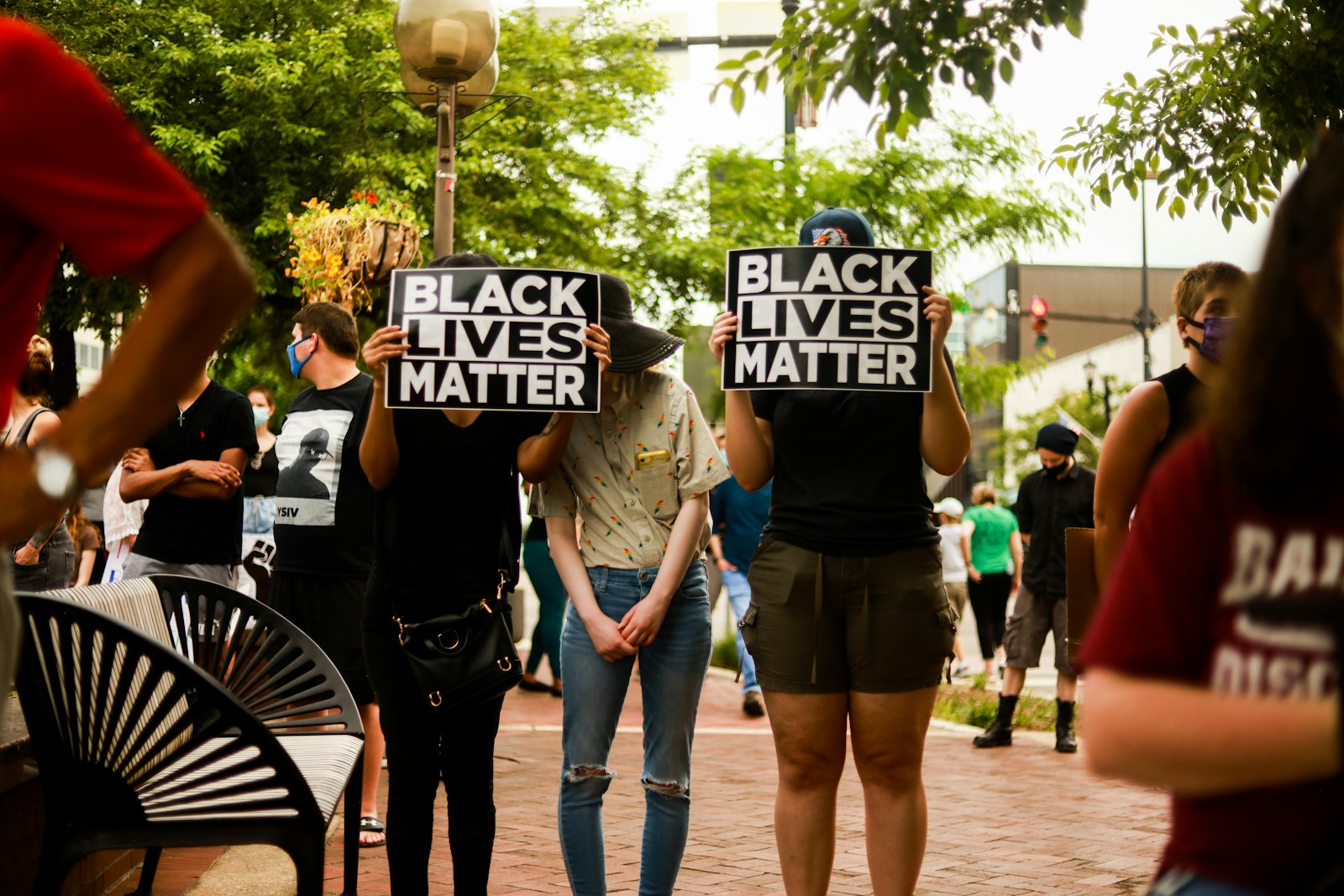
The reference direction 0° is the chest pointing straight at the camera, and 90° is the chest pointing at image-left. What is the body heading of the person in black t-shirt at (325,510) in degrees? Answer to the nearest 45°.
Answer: approximately 45°

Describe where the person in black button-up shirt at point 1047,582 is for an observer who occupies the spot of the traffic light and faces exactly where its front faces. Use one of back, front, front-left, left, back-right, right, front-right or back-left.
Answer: front

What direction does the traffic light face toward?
toward the camera

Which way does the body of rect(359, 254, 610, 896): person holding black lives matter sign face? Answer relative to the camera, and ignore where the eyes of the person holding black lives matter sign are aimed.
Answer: toward the camera

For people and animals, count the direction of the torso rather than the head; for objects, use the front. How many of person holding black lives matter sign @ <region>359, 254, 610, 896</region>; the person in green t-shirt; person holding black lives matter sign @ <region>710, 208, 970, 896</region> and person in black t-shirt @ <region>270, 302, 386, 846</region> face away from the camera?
1

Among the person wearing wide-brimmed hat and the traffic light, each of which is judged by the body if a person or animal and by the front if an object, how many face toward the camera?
2
